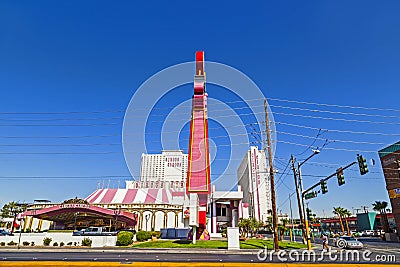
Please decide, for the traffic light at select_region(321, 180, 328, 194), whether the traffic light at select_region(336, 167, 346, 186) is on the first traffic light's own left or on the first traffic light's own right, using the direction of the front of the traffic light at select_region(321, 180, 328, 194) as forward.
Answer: on the first traffic light's own right

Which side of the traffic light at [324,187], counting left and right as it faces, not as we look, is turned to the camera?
right

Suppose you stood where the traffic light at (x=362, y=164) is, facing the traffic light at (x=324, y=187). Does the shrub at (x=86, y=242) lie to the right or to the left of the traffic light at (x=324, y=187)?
left

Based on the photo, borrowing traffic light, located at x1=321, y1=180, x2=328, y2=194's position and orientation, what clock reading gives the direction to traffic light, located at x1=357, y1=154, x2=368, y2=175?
traffic light, located at x1=357, y1=154, x2=368, y2=175 is roughly at 2 o'clock from traffic light, located at x1=321, y1=180, x2=328, y2=194.

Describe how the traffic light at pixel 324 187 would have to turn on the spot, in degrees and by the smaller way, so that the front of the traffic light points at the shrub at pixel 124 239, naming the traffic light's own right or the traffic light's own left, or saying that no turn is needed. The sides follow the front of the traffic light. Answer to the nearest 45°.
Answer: approximately 180°

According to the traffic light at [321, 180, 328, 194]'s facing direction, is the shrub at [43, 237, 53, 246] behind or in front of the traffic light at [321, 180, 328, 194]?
behind

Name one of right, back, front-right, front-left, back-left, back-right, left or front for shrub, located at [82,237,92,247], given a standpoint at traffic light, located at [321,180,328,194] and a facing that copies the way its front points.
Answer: back
